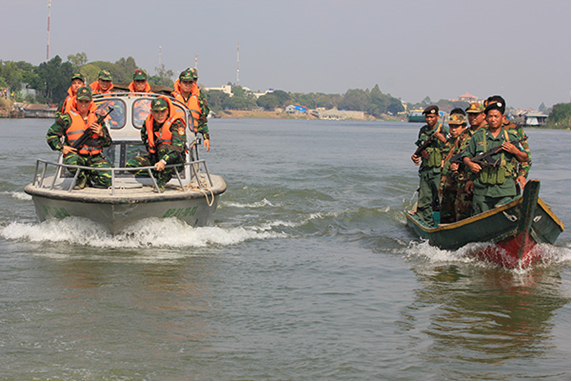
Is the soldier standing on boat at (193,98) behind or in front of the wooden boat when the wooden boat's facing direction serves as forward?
behind

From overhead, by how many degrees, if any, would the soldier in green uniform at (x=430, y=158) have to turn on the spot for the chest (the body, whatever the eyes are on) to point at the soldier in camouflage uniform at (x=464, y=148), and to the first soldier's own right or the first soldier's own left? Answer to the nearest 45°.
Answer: approximately 45° to the first soldier's own left

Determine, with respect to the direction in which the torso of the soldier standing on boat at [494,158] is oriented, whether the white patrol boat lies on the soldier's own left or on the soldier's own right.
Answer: on the soldier's own right

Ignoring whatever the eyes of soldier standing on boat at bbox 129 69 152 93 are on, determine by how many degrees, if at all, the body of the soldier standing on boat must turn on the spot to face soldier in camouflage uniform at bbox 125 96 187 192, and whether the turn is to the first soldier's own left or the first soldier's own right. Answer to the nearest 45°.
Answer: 0° — they already face them

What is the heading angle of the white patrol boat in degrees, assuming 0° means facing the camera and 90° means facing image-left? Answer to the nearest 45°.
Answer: approximately 0°

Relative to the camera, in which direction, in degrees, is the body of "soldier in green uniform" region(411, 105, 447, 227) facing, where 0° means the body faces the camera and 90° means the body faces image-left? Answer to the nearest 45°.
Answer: approximately 0°
